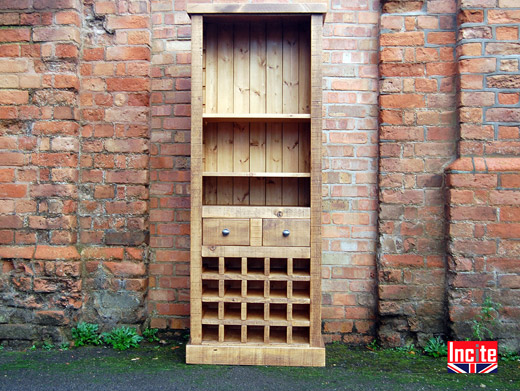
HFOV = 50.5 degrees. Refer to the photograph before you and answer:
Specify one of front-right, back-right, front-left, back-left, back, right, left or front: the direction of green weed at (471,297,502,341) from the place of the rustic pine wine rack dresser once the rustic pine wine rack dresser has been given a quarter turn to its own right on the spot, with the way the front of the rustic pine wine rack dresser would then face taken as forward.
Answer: back

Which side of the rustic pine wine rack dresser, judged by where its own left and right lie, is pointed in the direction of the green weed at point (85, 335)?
right

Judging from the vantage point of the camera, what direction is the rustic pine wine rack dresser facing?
facing the viewer

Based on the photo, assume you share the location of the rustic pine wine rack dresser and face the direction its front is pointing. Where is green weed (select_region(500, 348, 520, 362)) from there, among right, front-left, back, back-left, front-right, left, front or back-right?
left

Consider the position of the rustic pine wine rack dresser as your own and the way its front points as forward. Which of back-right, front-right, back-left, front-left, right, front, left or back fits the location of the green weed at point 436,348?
left
